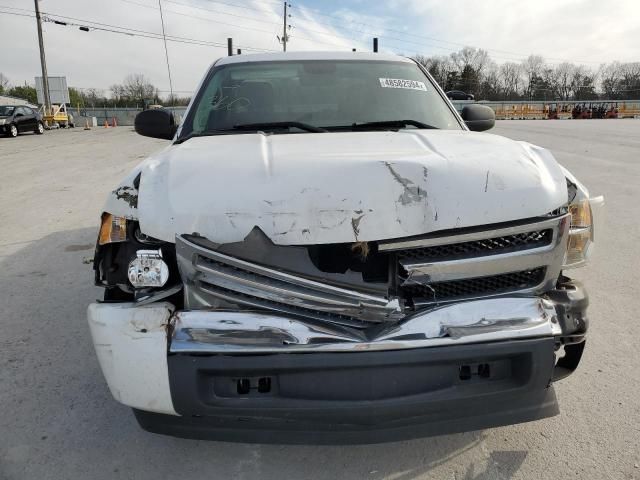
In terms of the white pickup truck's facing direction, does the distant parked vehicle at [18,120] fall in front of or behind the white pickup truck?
behind

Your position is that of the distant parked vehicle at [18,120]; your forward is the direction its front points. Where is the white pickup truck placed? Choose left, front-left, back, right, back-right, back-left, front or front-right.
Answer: front-left

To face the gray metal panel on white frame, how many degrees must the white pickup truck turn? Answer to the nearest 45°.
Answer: approximately 135° to its right

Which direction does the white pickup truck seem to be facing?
toward the camera

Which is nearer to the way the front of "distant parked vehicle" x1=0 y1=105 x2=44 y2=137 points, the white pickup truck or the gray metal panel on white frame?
the white pickup truck

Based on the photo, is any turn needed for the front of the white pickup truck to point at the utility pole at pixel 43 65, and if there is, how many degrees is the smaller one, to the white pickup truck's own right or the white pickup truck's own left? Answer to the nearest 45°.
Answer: approximately 135° to the white pickup truck's own right
